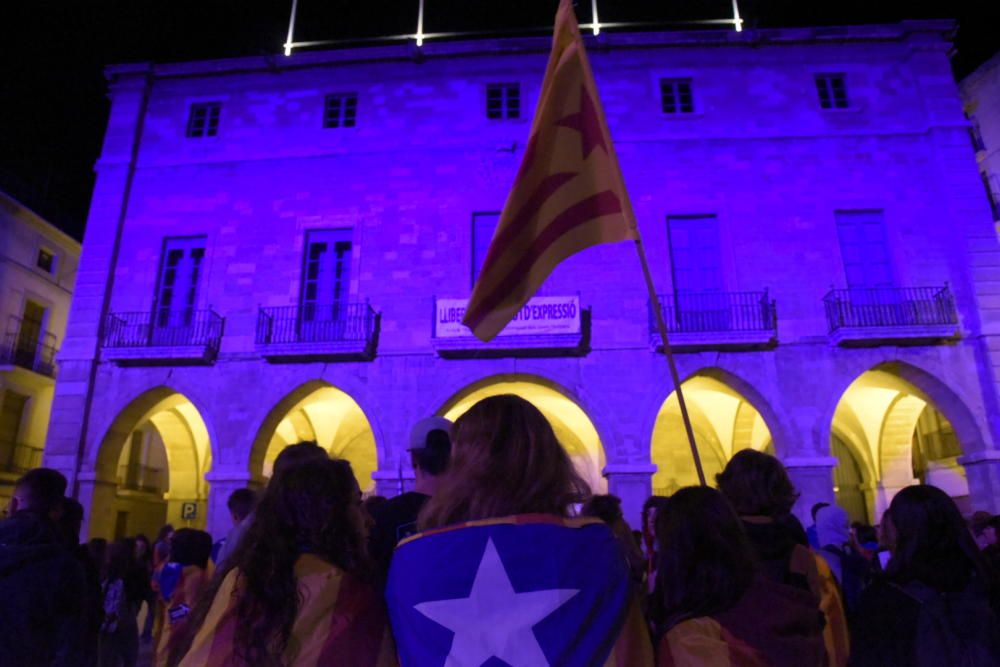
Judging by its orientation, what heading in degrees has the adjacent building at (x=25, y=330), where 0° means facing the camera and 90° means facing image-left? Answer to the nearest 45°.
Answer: approximately 315°

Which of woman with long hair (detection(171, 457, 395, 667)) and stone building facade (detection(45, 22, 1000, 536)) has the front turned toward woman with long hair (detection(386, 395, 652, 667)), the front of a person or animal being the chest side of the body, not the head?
the stone building facade

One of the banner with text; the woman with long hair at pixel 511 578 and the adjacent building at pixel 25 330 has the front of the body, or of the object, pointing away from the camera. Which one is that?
the woman with long hair

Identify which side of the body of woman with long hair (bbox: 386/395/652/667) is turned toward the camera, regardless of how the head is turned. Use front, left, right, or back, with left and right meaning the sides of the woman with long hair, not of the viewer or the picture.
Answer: back

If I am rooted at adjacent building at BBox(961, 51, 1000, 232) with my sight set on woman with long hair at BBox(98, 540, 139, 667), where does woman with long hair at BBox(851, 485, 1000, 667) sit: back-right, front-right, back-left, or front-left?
front-left

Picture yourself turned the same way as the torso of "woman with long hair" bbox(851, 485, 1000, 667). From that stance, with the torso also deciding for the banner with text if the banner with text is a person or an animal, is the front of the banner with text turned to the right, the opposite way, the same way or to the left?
the opposite way

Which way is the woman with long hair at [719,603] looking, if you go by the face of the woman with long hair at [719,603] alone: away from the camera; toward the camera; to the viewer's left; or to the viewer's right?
away from the camera

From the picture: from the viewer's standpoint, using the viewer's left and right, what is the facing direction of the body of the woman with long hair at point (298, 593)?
facing away from the viewer

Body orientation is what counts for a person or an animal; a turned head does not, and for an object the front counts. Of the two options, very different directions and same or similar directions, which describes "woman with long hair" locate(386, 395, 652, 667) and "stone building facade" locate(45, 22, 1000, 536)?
very different directions

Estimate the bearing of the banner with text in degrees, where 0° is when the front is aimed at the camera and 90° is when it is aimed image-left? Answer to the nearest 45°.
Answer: approximately 0°

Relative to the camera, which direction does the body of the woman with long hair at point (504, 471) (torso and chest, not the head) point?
away from the camera

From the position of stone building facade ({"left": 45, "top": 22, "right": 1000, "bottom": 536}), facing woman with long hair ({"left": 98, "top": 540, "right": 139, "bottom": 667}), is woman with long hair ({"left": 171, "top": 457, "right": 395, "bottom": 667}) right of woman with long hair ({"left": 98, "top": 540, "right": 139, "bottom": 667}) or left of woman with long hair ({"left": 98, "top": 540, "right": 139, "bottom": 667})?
left

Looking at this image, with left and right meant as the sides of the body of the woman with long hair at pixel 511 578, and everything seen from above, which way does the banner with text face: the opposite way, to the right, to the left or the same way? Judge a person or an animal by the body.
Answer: the opposite way

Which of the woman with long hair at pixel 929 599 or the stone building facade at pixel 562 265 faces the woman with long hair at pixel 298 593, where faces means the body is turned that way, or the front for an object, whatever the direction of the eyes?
the stone building facade

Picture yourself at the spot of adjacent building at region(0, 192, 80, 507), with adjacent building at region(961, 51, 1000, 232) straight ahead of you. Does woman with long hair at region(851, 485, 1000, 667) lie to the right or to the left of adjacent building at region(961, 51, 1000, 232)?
right

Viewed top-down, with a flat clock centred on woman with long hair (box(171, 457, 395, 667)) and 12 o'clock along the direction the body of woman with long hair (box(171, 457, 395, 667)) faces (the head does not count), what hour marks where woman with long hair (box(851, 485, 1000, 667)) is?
woman with long hair (box(851, 485, 1000, 667)) is roughly at 3 o'clock from woman with long hair (box(171, 457, 395, 667)).

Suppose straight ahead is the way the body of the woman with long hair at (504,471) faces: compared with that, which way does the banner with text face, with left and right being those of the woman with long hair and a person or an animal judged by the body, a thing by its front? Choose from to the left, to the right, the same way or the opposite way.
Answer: the opposite way

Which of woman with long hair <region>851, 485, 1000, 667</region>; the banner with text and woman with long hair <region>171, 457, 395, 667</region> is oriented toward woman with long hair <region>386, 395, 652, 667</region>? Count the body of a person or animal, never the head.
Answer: the banner with text

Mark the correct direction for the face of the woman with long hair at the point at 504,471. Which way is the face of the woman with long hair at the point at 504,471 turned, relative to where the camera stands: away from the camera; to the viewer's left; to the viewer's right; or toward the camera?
away from the camera

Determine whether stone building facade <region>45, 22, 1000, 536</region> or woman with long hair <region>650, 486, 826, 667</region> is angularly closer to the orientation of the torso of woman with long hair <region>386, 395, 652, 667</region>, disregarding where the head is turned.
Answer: the stone building facade

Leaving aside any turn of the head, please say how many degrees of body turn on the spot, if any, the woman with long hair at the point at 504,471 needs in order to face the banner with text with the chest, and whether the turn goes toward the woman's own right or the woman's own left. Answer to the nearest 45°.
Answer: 0° — they already face it

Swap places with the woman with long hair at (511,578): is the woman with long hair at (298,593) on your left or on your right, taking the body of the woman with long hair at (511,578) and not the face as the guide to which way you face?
on your left

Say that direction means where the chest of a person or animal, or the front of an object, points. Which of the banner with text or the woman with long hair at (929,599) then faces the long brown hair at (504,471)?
the banner with text
